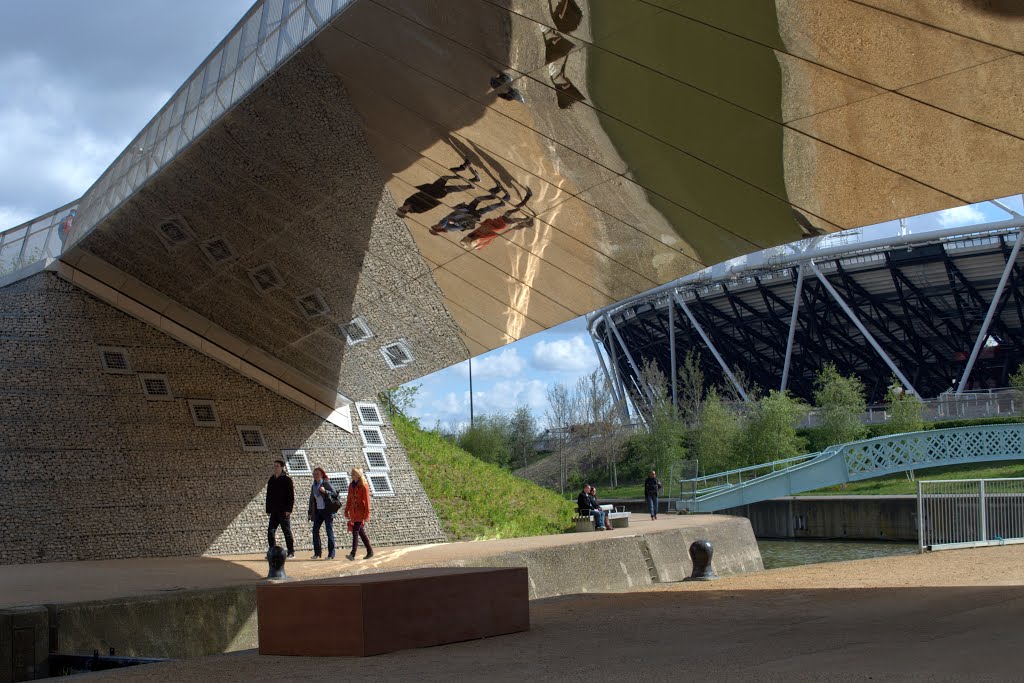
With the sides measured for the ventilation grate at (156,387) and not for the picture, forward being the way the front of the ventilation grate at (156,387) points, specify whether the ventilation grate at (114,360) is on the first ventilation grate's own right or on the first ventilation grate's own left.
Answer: on the first ventilation grate's own right

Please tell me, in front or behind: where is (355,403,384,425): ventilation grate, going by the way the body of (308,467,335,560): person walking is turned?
behind

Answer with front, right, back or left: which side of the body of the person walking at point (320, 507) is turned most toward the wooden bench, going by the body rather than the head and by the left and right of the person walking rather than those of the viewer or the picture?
front

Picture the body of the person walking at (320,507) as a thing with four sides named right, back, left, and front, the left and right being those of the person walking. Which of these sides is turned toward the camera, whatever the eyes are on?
front

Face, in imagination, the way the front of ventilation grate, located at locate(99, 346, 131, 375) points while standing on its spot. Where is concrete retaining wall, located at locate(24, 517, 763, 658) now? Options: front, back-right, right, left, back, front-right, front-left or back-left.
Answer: front

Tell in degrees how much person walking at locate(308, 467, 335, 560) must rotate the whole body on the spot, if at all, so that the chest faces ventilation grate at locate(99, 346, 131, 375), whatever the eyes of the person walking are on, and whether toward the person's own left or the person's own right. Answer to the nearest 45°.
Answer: approximately 135° to the person's own right

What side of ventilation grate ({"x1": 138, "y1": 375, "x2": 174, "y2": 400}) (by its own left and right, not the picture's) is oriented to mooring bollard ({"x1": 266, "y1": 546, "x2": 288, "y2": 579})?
front

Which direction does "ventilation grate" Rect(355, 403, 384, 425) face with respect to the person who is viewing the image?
facing the viewer

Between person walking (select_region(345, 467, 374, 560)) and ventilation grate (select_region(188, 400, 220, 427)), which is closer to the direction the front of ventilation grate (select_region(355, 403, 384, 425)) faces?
the person walking

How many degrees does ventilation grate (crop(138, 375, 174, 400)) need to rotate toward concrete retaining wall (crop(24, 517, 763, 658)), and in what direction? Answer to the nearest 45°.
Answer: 0° — it already faces it

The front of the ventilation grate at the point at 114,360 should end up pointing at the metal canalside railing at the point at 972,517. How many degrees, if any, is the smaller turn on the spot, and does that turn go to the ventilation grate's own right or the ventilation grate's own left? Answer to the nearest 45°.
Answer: approximately 90° to the ventilation grate's own left

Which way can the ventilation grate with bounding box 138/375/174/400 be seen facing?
toward the camera
